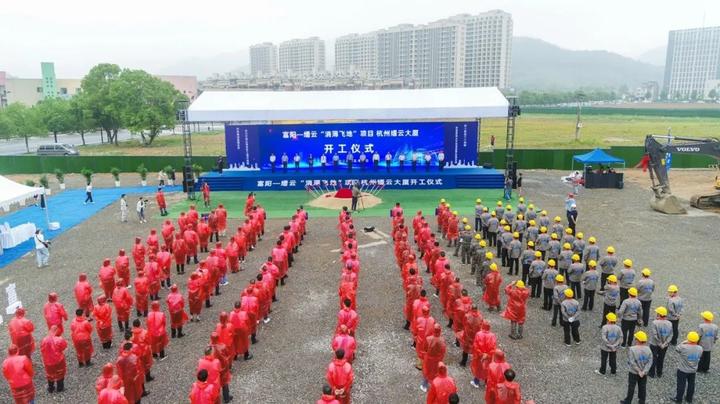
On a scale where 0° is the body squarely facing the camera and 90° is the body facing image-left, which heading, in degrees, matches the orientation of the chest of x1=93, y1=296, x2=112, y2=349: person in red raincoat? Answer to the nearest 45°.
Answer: approximately 225°

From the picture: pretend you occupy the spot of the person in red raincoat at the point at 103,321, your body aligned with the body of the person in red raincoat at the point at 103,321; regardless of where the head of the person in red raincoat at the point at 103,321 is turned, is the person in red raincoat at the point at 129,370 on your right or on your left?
on your right

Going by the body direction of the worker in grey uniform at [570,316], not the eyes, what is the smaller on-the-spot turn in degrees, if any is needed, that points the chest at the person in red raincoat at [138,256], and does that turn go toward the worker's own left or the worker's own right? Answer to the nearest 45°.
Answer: approximately 90° to the worker's own left

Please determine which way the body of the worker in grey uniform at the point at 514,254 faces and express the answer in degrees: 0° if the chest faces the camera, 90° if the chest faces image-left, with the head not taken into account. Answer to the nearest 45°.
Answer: approximately 180°

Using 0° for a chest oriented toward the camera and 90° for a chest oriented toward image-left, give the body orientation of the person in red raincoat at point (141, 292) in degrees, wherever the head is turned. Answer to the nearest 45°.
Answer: approximately 180°

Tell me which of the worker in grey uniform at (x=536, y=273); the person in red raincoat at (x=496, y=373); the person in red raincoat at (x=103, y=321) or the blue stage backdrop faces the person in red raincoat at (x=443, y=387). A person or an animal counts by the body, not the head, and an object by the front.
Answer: the blue stage backdrop

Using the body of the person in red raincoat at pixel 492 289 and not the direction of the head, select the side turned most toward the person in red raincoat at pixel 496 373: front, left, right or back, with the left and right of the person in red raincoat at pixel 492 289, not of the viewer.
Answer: back

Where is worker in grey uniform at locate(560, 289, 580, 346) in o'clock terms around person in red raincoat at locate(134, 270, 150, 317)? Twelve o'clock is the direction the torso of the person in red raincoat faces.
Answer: The worker in grey uniform is roughly at 4 o'clock from the person in red raincoat.

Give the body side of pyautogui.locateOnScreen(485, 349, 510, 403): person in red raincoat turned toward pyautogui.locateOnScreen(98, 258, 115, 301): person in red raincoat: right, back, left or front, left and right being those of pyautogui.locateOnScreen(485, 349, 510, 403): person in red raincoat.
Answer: left

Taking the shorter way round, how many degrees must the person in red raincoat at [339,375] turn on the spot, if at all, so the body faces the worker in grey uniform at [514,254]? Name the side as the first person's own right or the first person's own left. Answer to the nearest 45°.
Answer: approximately 45° to the first person's own right

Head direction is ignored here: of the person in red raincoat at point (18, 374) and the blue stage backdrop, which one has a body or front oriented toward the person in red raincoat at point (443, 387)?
the blue stage backdrop

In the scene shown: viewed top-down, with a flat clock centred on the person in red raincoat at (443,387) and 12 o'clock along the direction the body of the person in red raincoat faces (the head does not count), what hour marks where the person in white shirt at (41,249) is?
The person in white shirt is roughly at 10 o'clock from the person in red raincoat.

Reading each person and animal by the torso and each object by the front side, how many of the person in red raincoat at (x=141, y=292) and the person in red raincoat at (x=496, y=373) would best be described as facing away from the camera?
2

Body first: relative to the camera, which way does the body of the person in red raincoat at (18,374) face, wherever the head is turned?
away from the camera
